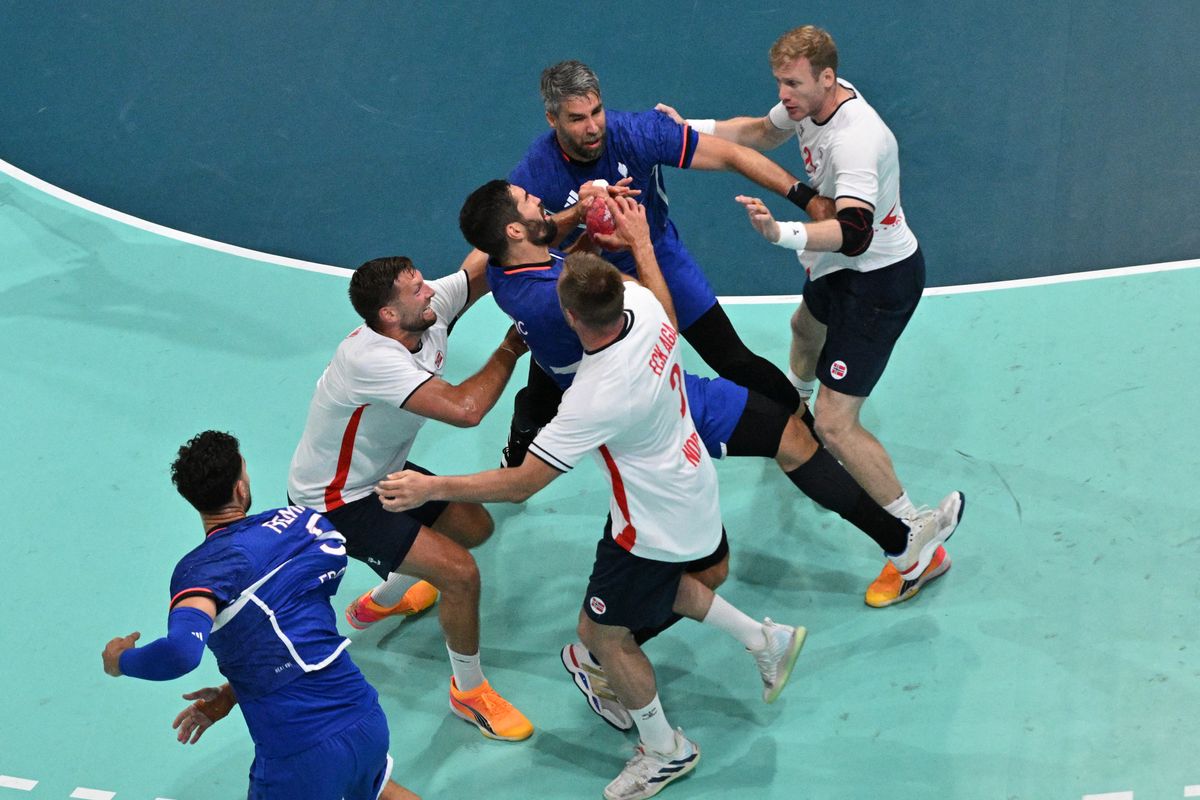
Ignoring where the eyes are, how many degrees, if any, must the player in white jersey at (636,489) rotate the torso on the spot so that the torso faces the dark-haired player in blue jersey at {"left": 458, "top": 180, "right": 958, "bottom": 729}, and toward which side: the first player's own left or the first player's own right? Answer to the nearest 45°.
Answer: approximately 45° to the first player's own right

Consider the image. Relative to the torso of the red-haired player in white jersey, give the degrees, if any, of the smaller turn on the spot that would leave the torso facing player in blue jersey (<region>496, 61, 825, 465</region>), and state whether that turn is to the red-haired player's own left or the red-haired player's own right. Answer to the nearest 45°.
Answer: approximately 45° to the red-haired player's own right

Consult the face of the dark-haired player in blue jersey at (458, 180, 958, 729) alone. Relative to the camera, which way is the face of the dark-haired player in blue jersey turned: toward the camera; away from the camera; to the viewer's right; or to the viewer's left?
to the viewer's right

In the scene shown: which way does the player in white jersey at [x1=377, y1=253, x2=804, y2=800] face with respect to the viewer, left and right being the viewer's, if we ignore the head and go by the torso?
facing away from the viewer and to the left of the viewer

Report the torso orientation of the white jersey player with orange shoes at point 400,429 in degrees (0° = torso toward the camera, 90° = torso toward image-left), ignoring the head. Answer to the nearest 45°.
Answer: approximately 270°

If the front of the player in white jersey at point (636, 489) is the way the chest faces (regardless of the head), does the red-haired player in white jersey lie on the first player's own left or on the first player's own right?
on the first player's own right

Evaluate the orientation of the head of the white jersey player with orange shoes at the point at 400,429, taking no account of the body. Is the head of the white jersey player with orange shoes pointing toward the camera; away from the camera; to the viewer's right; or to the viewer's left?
to the viewer's right
